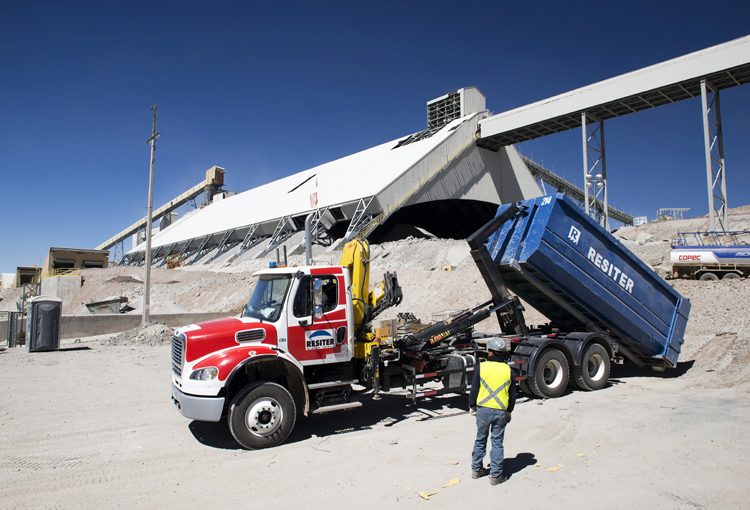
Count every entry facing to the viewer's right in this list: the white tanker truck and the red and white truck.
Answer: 1

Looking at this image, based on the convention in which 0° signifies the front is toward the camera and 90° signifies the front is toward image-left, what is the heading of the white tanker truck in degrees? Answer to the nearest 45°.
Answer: approximately 270°

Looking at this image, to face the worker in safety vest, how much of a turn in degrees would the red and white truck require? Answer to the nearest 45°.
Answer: approximately 45° to its left

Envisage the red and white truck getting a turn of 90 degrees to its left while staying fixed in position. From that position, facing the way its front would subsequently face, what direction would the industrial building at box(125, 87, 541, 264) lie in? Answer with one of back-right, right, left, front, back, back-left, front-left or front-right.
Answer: back-left

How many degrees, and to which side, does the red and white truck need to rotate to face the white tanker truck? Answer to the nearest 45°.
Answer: approximately 180°

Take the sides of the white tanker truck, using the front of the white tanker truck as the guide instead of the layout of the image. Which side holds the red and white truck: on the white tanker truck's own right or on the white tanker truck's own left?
on the white tanker truck's own right

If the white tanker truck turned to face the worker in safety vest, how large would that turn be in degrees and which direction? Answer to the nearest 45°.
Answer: approximately 90° to its right

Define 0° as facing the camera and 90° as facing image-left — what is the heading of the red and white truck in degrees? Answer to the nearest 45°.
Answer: approximately 45°

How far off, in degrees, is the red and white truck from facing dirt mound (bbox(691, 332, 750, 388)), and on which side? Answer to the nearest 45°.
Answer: approximately 180°

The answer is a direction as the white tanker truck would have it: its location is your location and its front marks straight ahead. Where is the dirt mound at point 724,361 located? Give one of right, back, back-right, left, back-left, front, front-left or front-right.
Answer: right

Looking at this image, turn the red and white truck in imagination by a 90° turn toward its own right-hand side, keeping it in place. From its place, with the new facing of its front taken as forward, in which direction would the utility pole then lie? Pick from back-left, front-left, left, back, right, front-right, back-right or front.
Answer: front

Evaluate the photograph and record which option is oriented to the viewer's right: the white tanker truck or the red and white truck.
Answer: the white tanker truck
